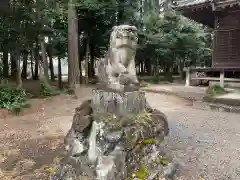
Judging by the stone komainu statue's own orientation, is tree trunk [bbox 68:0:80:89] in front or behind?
behind
